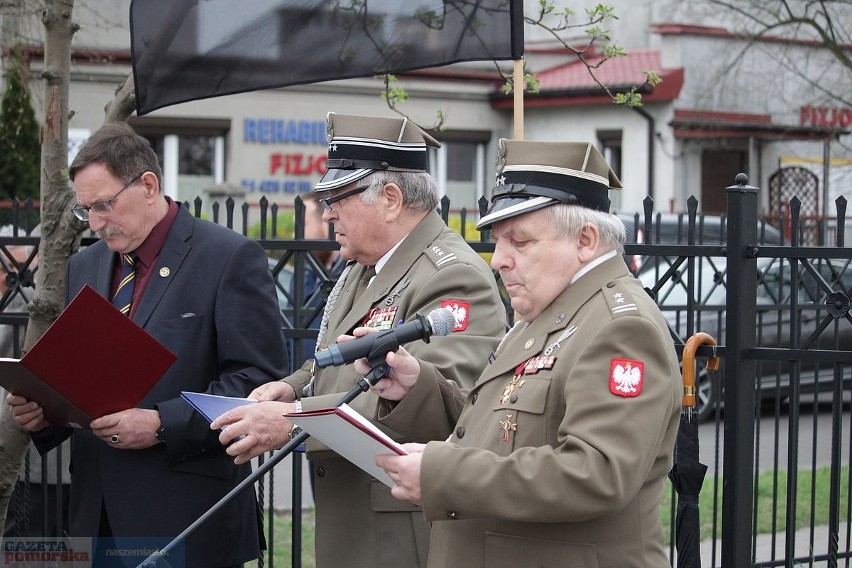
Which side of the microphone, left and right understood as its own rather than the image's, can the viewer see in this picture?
right

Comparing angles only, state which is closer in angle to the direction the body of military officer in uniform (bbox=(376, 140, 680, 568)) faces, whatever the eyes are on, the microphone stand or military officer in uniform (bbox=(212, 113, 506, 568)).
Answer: the microphone stand

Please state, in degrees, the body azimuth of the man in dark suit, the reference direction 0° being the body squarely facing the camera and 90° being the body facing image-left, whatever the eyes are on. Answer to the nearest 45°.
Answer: approximately 45°

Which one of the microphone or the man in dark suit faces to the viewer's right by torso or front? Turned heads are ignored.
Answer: the microphone

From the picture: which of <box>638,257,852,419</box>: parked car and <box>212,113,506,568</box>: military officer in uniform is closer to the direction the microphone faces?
the parked car

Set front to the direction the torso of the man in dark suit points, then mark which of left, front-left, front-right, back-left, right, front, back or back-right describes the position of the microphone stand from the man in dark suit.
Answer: front-left

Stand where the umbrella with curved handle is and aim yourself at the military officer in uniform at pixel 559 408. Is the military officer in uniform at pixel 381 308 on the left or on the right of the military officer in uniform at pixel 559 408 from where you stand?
right

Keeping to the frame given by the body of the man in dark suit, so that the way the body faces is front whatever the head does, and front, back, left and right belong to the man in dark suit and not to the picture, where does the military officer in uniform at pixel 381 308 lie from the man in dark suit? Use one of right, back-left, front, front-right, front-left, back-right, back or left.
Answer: left

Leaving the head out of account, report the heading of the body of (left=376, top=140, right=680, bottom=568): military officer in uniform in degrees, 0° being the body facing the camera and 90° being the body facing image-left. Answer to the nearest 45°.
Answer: approximately 45°

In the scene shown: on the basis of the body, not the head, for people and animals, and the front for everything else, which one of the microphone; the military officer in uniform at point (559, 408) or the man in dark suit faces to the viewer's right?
the microphone
